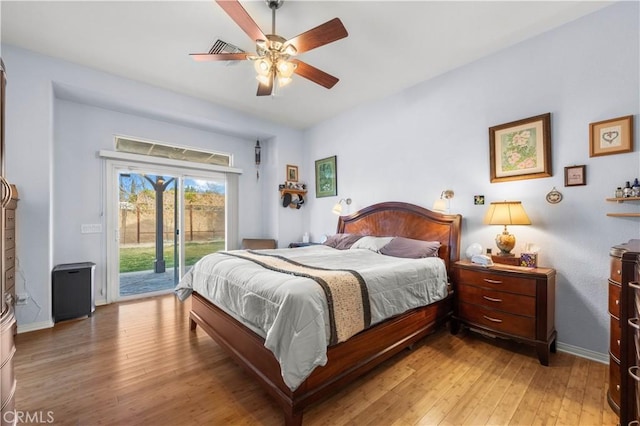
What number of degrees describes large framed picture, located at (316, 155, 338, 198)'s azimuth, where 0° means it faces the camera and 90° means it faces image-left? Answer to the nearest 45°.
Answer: approximately 45°

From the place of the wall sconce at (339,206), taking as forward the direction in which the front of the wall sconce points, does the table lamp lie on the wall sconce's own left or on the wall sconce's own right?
on the wall sconce's own left

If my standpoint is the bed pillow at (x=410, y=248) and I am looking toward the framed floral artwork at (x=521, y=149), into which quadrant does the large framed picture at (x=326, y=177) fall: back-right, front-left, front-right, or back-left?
back-left

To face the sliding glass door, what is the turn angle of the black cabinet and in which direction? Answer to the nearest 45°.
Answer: approximately 135° to its left

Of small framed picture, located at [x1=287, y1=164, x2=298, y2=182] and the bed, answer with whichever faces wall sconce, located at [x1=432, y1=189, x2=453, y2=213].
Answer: the small framed picture

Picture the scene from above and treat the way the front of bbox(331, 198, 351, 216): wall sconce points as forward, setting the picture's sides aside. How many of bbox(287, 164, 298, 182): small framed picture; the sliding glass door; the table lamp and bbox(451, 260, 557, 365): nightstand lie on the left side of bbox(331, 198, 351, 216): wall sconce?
2

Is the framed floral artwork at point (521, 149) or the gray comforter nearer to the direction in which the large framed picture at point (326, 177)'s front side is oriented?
the gray comforter

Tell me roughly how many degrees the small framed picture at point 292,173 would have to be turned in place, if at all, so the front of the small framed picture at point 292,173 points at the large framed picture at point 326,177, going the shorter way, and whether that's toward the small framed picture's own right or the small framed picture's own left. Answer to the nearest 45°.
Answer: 0° — it already faces it

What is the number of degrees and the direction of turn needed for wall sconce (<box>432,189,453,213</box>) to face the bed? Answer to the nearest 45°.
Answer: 0° — it already faces it

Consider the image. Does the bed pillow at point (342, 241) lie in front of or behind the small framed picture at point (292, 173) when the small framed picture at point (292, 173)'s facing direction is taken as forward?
in front

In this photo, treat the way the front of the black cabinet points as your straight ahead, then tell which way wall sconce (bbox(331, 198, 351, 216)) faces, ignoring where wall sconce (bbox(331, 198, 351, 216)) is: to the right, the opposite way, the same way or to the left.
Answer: to the right
